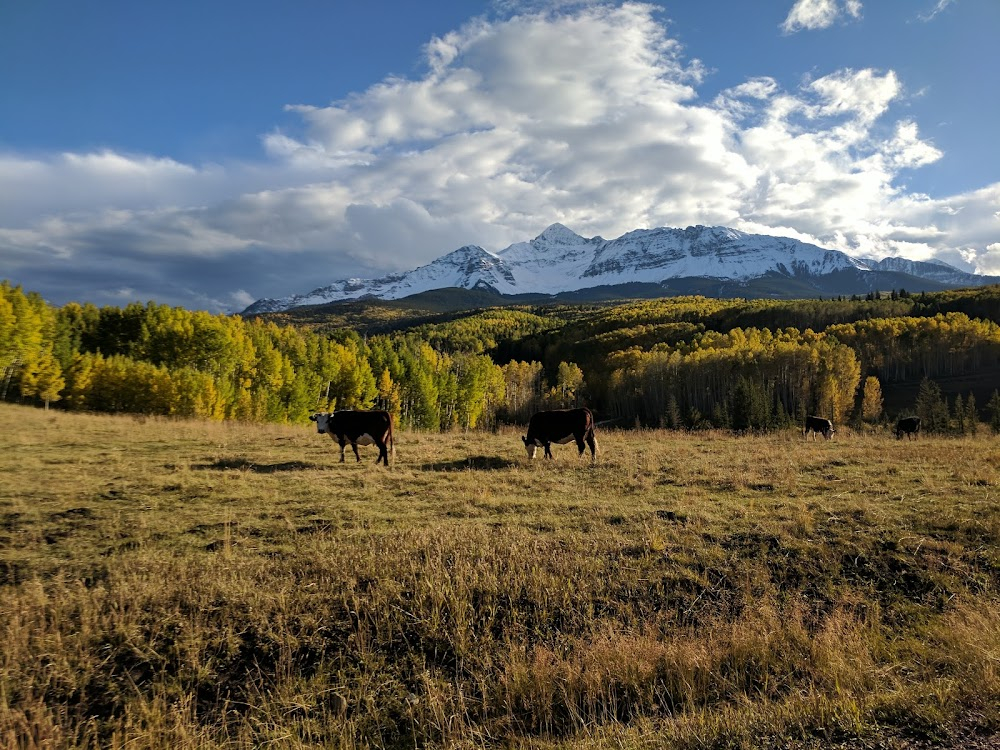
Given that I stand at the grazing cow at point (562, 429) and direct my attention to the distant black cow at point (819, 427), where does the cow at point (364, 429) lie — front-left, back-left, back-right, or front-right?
back-left

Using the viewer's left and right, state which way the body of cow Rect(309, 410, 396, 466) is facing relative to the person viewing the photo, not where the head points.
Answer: facing to the left of the viewer

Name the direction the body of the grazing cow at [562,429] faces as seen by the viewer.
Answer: to the viewer's left

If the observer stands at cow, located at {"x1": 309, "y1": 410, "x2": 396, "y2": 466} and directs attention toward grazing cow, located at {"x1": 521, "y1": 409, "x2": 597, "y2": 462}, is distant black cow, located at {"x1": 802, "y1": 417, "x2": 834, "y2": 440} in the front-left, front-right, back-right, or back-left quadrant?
front-left

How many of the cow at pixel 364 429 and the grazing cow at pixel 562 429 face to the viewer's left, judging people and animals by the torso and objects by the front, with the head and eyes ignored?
2

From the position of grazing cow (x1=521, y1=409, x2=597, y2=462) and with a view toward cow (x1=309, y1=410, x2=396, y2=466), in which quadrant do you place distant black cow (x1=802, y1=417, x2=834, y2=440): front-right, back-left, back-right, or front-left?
back-right

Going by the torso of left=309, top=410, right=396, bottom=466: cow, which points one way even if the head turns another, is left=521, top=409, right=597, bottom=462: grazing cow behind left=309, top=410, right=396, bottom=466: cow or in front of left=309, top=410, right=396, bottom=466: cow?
behind

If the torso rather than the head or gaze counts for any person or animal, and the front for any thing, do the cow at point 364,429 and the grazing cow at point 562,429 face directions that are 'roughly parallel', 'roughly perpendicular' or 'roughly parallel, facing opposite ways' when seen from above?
roughly parallel

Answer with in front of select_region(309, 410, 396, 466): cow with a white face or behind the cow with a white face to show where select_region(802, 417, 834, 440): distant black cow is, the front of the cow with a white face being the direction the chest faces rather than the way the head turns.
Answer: behind

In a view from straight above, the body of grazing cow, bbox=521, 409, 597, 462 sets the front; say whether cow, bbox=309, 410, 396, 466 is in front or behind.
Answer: in front

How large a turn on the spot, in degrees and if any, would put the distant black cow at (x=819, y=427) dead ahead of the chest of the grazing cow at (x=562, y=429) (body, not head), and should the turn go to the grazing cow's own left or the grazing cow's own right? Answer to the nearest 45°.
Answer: approximately 135° to the grazing cow's own right
